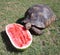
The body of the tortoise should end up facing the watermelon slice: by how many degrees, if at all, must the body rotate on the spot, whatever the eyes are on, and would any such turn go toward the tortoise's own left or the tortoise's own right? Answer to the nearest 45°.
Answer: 0° — it already faces it

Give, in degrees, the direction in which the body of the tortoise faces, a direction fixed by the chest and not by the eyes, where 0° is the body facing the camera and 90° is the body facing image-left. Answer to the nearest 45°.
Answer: approximately 45°
